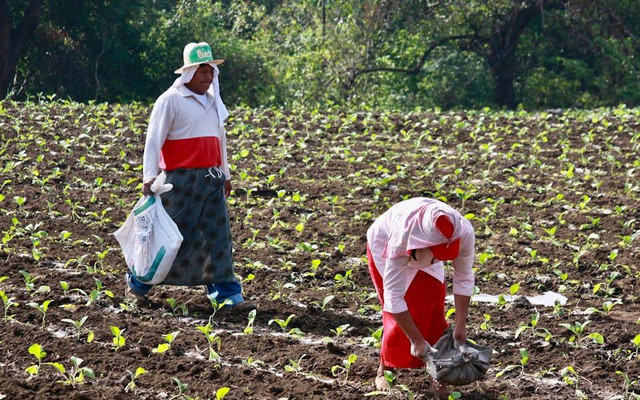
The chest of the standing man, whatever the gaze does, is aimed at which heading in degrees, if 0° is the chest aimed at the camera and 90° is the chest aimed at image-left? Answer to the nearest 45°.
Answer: approximately 315°

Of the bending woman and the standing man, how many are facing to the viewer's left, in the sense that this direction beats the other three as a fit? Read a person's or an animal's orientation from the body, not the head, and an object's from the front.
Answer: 0

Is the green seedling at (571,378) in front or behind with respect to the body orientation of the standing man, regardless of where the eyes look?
in front

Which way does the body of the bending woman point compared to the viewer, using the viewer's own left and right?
facing the viewer and to the right of the viewer

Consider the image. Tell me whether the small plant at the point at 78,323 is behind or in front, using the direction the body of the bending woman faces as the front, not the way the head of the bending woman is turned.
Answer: behind

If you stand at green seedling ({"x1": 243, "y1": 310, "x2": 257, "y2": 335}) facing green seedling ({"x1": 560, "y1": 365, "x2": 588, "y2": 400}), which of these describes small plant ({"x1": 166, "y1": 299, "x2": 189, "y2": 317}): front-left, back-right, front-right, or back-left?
back-left

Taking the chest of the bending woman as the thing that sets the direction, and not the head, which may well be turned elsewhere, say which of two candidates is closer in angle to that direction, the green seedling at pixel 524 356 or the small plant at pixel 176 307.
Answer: the green seedling

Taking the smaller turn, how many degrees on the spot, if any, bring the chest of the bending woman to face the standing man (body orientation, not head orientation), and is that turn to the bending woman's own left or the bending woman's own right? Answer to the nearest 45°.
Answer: approximately 180°

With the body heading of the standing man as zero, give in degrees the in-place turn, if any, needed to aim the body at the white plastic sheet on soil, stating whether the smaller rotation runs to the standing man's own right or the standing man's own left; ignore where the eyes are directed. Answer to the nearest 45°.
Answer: approximately 45° to the standing man's own left
